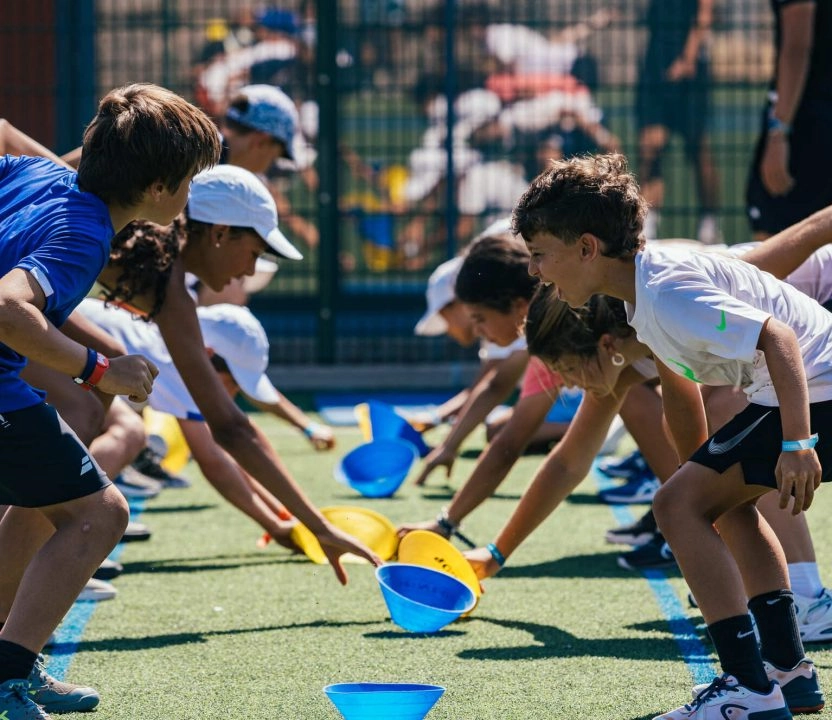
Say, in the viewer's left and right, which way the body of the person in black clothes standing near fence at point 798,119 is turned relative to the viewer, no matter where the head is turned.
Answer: facing the viewer and to the left of the viewer

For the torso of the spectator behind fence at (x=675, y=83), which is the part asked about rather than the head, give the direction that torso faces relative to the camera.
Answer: toward the camera

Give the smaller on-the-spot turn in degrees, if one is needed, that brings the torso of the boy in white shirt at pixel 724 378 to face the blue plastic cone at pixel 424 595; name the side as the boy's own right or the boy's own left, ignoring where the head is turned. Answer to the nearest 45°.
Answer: approximately 45° to the boy's own right

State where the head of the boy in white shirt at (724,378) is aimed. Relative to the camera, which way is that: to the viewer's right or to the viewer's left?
to the viewer's left

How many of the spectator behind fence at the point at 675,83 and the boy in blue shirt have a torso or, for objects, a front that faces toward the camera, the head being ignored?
1

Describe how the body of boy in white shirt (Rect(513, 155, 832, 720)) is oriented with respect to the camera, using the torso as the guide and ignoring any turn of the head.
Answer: to the viewer's left

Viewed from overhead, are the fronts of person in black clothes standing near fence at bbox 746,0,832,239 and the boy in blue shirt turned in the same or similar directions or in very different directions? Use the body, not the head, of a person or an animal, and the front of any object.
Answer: very different directions

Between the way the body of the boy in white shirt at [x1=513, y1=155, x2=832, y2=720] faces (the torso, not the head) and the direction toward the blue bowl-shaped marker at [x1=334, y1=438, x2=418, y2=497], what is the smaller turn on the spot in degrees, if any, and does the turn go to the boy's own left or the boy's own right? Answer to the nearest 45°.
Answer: approximately 45° to the boy's own right

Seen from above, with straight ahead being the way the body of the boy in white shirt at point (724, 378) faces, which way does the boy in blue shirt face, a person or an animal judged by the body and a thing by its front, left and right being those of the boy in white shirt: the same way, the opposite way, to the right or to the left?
the opposite way

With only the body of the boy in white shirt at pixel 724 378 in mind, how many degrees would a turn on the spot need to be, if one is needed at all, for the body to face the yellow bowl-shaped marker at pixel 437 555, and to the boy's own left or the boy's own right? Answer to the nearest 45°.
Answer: approximately 45° to the boy's own right

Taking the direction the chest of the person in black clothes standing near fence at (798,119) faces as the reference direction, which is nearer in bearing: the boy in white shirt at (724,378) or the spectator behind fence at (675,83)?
the boy in white shirt

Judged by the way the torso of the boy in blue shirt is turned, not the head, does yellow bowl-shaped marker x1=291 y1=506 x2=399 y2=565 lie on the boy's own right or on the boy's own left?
on the boy's own left

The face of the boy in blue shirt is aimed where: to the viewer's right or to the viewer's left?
to the viewer's right

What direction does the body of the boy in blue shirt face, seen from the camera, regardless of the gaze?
to the viewer's right
